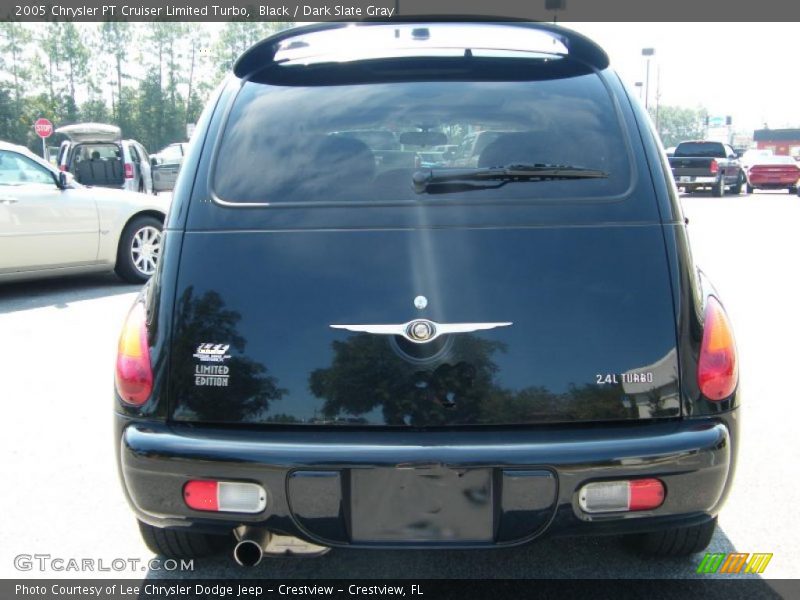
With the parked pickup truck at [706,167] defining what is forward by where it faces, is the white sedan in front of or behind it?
behind

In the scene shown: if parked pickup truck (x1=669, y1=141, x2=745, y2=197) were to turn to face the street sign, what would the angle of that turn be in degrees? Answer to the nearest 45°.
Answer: approximately 135° to its left

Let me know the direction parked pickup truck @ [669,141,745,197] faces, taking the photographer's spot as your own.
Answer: facing away from the viewer and to the right of the viewer

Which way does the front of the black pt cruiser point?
away from the camera

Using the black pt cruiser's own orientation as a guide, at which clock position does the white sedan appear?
The white sedan is roughly at 11 o'clock from the black pt cruiser.

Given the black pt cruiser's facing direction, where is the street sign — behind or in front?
in front

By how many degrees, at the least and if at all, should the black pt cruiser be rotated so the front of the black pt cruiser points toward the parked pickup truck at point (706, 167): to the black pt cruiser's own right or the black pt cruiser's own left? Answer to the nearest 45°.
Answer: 0° — it already faces it

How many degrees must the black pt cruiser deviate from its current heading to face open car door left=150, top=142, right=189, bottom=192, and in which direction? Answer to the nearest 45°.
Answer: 0° — it already faces it

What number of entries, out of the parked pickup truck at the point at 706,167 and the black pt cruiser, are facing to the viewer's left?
0

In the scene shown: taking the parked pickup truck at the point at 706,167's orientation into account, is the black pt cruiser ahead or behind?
behind

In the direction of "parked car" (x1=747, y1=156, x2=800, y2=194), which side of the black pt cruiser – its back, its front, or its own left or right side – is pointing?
front

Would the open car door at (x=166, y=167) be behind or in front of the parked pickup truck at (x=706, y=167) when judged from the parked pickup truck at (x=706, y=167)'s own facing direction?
behind
